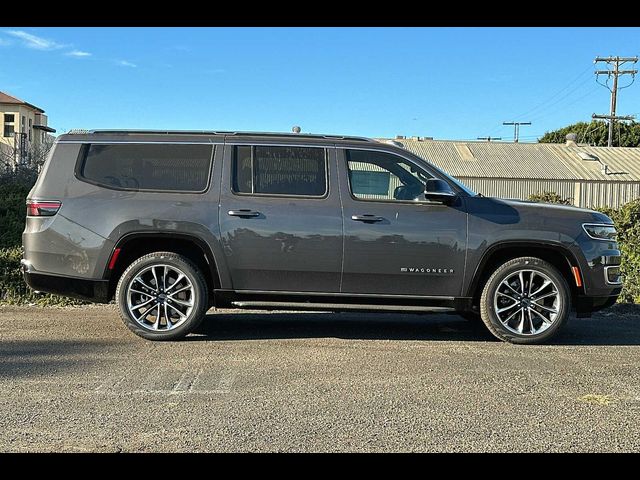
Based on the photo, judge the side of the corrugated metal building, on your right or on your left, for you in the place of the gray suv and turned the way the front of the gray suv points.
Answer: on your left

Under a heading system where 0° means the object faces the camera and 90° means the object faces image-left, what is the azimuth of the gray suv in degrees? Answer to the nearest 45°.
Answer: approximately 270°

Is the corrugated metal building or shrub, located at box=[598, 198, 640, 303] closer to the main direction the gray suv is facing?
the shrub

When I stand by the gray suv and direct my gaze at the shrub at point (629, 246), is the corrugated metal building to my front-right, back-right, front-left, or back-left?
front-left

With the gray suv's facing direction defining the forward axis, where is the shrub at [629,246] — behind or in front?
in front

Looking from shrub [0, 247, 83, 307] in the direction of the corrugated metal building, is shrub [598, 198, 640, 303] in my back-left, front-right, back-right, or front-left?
front-right

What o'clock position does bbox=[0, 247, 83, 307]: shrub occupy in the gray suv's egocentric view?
The shrub is roughly at 7 o'clock from the gray suv.
